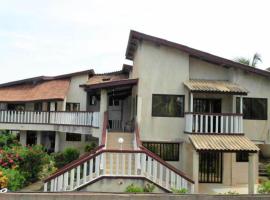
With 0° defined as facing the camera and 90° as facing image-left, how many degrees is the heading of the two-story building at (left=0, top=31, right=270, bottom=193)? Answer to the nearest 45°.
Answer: approximately 0°

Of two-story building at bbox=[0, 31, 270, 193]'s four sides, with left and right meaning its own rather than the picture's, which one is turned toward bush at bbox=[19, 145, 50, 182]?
right

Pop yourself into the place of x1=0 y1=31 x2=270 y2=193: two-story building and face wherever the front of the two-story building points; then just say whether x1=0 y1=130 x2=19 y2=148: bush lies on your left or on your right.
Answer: on your right

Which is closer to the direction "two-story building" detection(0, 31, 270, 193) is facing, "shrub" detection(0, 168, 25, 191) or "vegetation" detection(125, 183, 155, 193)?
the vegetation

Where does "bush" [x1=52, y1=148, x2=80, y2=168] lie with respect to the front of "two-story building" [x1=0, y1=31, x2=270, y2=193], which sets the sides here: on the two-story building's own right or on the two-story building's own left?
on the two-story building's own right

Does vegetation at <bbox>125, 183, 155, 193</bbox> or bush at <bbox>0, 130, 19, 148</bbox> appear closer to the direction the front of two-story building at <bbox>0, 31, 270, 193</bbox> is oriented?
the vegetation

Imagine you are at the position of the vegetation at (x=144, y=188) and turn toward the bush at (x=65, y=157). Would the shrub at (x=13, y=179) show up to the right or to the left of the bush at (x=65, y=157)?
left

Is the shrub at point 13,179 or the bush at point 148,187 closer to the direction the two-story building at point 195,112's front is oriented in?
the bush
